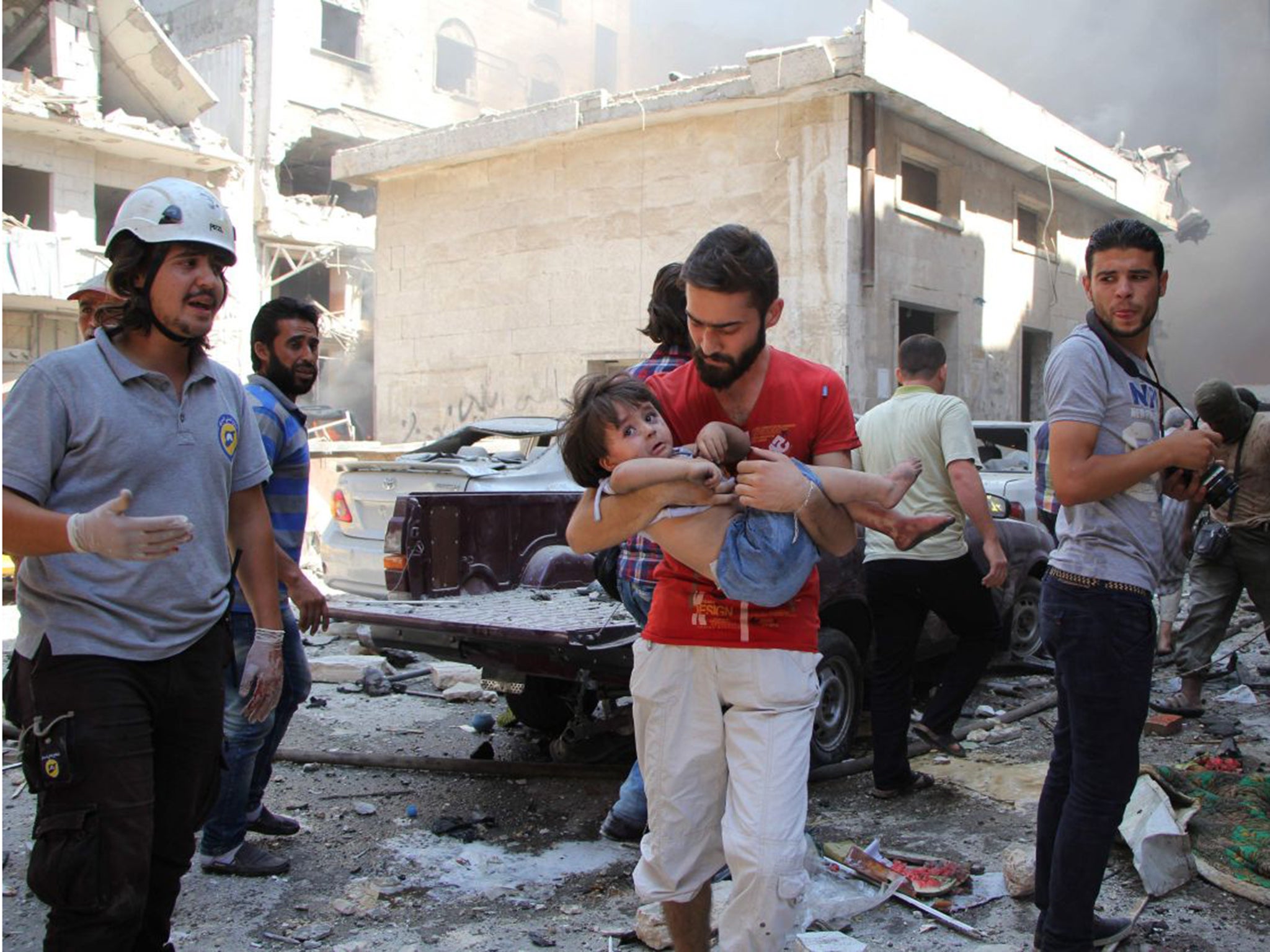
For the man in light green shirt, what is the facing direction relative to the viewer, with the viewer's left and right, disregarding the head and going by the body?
facing away from the viewer and to the right of the viewer

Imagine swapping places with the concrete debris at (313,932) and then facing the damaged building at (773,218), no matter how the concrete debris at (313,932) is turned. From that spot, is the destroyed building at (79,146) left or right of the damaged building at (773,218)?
left

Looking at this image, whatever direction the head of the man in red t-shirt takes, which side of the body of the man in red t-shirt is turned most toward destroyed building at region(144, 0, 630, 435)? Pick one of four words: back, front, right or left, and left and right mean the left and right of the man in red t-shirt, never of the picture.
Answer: back

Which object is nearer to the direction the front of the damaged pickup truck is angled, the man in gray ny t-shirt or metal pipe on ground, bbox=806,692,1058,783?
the metal pipe on ground

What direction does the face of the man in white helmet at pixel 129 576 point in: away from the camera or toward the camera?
toward the camera

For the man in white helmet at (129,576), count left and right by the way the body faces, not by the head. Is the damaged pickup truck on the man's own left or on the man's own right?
on the man's own left

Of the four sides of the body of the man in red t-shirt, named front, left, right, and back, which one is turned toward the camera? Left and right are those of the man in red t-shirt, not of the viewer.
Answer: front
